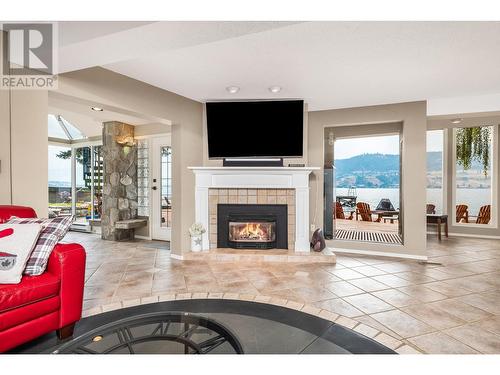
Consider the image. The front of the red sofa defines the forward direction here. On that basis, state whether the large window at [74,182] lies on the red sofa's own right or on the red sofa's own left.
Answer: on the red sofa's own left

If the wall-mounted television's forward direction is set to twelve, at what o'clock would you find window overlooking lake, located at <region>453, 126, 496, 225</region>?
The window overlooking lake is roughly at 8 o'clock from the wall-mounted television.

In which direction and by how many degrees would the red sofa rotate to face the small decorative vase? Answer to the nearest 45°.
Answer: approximately 90° to its left

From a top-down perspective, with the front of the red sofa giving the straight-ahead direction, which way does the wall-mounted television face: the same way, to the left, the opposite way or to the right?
to the right

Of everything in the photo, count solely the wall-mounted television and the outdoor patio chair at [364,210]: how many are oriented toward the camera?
1

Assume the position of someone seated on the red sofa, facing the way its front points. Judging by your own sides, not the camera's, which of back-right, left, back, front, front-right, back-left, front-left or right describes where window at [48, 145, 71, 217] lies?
back-left

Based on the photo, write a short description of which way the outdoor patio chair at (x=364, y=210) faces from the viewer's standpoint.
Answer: facing away from the viewer and to the right of the viewer
